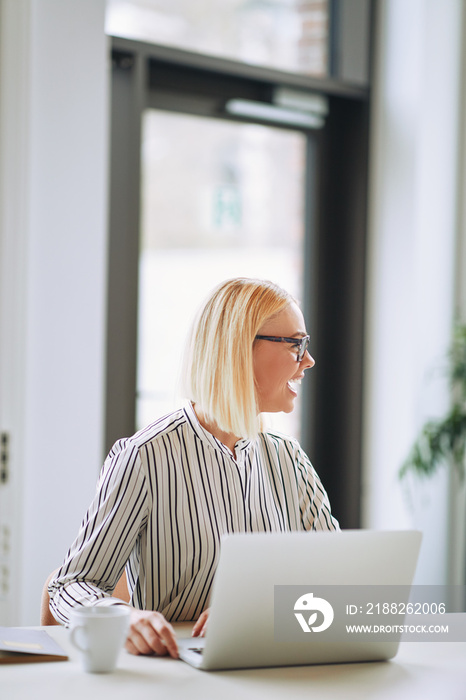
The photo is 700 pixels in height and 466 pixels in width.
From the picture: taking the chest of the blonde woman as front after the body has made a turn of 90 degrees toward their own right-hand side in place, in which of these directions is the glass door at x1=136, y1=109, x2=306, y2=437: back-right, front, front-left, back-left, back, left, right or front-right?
back-right

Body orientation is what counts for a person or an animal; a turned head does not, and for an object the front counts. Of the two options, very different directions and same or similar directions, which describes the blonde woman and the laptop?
very different directions

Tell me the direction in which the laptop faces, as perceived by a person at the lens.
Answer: facing away from the viewer and to the left of the viewer

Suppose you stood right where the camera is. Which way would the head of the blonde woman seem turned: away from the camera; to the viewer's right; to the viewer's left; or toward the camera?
to the viewer's right

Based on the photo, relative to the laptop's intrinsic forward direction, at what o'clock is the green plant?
The green plant is roughly at 2 o'clock from the laptop.

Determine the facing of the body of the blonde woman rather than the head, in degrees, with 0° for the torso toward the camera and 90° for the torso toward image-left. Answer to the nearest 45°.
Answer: approximately 315°
